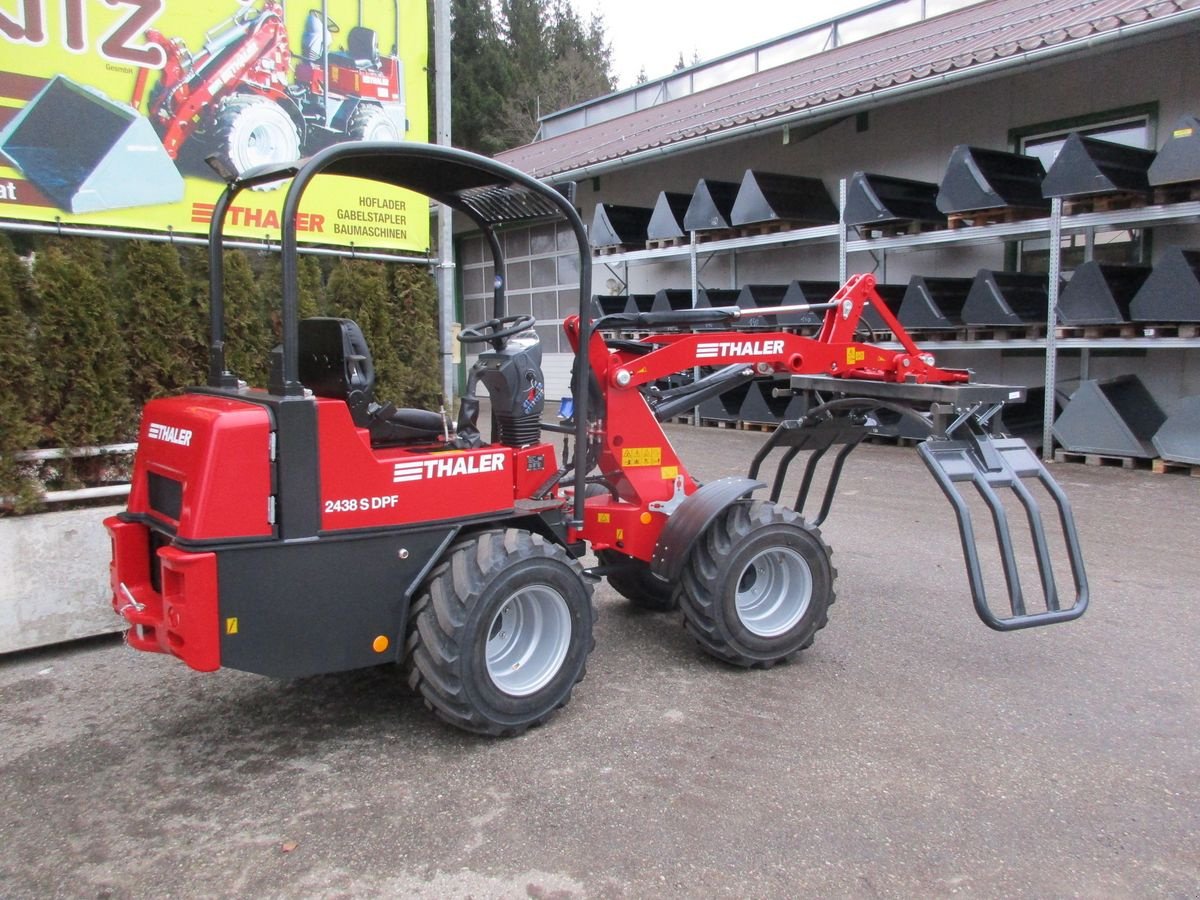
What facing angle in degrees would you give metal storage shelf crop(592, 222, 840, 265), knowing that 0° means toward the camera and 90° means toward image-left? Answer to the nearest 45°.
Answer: approximately 45°

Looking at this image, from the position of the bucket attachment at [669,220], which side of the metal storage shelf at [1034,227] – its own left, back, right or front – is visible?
right

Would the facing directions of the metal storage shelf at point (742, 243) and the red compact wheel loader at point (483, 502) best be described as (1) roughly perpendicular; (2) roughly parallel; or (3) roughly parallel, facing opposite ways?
roughly parallel, facing opposite ways

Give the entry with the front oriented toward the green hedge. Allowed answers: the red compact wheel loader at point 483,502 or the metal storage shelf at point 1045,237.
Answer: the metal storage shelf

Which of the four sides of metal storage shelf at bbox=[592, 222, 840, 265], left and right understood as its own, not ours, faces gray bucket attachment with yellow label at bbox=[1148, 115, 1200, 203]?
left

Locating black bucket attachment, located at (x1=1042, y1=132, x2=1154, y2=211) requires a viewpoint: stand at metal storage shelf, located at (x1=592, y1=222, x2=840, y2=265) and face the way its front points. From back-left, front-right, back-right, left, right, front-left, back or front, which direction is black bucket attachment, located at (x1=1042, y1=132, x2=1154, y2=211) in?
left

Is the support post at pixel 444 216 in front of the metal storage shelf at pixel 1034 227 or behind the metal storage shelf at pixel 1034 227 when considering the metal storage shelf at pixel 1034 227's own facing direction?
in front

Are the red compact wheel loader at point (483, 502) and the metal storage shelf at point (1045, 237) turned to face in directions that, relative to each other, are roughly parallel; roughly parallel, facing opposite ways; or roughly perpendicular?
roughly parallel, facing opposite ways

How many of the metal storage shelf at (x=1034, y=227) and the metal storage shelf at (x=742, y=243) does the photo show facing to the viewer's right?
0

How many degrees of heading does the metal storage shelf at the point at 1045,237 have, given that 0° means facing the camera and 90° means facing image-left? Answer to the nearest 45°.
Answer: approximately 45°

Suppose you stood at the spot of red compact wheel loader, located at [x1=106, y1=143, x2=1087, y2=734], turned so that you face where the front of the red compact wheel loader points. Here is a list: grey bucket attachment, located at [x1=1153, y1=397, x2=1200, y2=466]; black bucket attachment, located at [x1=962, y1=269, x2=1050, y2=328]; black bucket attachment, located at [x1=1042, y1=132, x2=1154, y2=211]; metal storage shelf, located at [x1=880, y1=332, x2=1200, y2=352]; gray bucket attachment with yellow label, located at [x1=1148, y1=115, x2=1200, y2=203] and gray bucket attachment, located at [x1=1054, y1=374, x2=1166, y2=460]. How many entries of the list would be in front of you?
6

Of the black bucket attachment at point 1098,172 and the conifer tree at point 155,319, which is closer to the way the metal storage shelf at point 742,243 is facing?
the conifer tree

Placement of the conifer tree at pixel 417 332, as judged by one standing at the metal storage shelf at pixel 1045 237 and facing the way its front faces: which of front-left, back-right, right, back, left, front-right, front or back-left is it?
front

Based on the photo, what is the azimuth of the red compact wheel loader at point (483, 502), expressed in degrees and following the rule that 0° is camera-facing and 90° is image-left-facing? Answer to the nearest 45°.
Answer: approximately 225°

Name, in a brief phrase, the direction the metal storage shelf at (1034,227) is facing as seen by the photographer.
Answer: facing the viewer and to the left of the viewer
